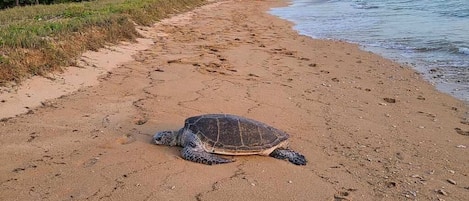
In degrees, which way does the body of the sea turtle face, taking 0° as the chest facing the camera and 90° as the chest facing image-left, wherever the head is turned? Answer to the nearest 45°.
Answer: approximately 90°
